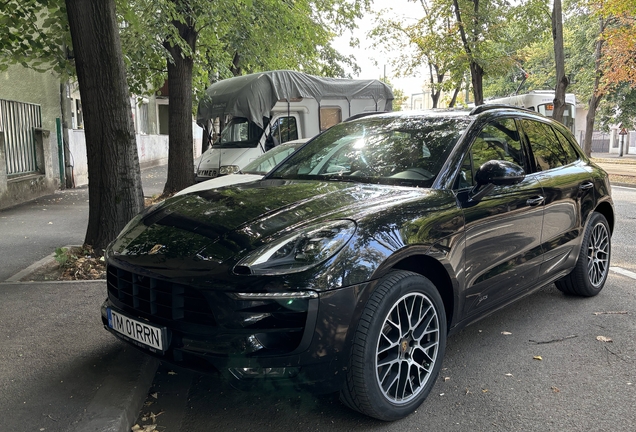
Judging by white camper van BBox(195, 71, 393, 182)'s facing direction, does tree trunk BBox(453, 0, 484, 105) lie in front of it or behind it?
behind

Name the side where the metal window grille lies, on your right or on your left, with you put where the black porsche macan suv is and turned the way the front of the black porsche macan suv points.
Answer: on your right

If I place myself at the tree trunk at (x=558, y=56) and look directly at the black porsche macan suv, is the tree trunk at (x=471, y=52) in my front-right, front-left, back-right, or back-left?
back-right

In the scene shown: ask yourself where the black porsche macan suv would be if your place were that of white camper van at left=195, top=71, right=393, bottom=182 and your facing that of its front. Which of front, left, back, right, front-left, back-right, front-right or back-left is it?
front-left

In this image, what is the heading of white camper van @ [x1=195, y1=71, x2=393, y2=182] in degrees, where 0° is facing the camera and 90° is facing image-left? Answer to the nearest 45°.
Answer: approximately 45°

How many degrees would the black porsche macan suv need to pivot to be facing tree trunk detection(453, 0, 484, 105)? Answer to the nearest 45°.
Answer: approximately 135° to its right

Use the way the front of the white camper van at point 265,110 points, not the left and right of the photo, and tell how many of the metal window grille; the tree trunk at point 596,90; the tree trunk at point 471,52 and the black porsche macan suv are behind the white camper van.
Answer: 2

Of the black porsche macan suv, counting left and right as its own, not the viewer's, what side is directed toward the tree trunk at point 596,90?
back

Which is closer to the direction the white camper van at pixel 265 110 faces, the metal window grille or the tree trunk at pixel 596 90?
the metal window grille

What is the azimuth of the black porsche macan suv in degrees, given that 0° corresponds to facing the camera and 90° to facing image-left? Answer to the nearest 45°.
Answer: approximately 45°

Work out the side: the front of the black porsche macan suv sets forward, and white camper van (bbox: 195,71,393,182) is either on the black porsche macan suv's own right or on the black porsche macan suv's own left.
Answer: on the black porsche macan suv's own right

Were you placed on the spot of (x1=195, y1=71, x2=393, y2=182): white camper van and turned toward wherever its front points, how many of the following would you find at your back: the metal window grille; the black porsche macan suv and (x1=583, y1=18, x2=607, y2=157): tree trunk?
1
